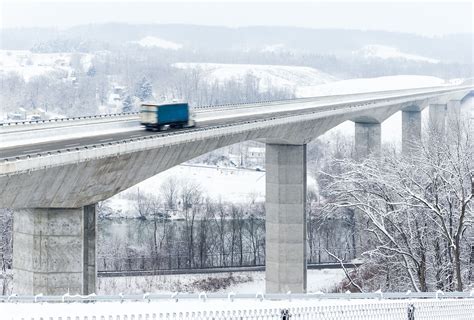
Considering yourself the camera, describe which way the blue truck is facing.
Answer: facing away from the viewer and to the right of the viewer

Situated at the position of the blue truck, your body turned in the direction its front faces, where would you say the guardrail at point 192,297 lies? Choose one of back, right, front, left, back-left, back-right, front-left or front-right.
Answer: back-right

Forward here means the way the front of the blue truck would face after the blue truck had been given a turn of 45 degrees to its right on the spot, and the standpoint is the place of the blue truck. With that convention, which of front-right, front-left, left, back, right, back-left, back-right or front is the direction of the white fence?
right
